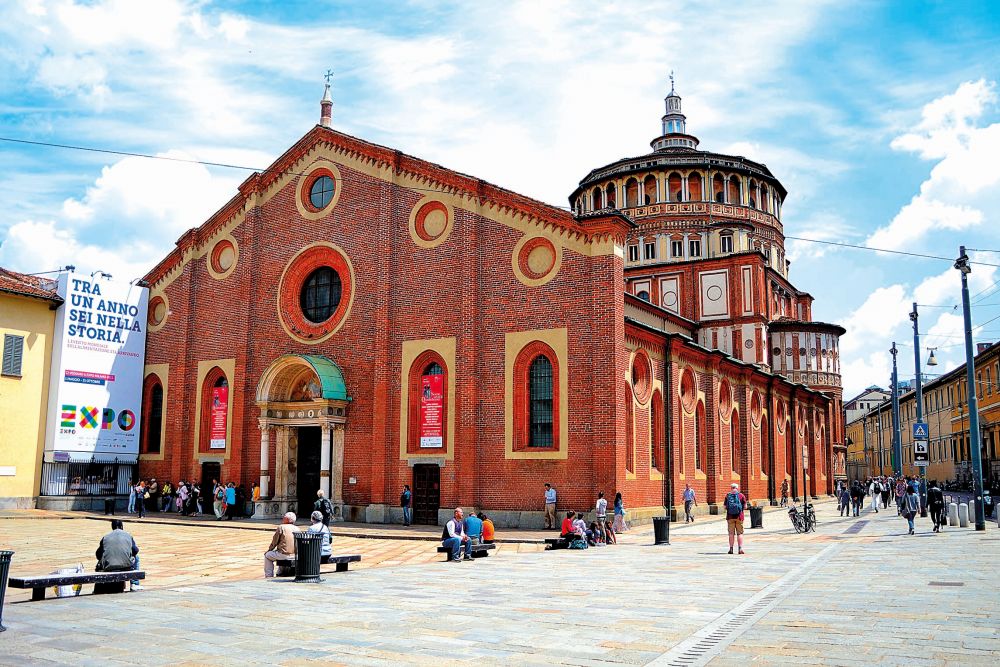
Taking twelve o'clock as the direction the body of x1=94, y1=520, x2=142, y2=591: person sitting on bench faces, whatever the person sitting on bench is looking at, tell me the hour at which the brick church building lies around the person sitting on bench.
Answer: The brick church building is roughly at 1 o'clock from the person sitting on bench.

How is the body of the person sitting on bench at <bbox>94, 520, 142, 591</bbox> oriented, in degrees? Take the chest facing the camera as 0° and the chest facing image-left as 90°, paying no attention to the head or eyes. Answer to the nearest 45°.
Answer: approximately 180°

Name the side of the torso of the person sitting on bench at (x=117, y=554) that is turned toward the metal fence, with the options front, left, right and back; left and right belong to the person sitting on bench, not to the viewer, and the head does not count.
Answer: front

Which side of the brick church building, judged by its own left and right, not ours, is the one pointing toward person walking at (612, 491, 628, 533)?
front

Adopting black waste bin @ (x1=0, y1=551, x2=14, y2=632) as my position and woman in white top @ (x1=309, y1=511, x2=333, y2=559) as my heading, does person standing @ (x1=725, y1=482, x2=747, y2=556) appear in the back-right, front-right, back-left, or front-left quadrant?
front-right

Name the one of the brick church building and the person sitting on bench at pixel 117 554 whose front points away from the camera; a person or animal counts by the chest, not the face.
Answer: the person sitting on bench

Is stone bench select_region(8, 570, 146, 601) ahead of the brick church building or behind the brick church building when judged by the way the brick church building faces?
ahead

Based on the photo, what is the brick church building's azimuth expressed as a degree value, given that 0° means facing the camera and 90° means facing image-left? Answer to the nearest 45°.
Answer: approximately 45°

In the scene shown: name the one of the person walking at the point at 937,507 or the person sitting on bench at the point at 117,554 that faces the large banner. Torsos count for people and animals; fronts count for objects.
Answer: the person sitting on bench

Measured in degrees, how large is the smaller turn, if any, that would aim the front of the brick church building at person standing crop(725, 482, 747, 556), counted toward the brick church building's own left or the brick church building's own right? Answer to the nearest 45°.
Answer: approximately 90° to the brick church building's own left

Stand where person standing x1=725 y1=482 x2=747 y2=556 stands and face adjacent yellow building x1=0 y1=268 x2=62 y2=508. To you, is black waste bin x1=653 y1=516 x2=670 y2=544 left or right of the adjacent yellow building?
right
